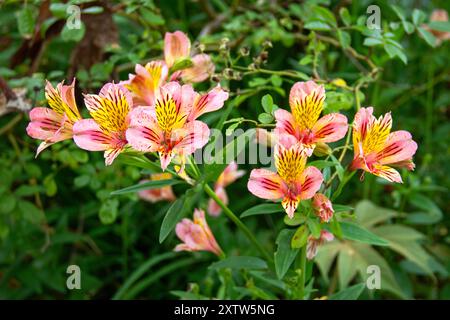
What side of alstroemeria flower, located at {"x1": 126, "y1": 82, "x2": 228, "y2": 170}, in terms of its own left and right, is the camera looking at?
front

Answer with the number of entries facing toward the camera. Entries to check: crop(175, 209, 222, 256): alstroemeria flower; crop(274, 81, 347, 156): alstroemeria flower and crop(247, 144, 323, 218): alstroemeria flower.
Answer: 2

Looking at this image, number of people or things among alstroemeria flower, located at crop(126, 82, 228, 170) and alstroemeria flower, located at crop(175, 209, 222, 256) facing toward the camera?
1

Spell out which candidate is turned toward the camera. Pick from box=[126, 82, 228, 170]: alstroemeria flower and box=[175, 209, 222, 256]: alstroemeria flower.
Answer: box=[126, 82, 228, 170]: alstroemeria flower

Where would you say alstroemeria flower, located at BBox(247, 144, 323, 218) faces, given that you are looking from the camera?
facing the viewer

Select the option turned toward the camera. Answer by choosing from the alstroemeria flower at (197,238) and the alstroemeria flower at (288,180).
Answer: the alstroemeria flower at (288,180)

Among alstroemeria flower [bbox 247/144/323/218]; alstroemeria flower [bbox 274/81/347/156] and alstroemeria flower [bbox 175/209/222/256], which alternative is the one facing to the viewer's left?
alstroemeria flower [bbox 175/209/222/256]

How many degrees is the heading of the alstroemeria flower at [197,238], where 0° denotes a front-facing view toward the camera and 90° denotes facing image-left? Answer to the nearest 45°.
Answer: approximately 90°

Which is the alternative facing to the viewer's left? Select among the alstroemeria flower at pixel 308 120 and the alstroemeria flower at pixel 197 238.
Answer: the alstroemeria flower at pixel 197 238

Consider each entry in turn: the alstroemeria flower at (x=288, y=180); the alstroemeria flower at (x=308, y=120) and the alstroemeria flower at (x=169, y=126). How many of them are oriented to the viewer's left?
0
